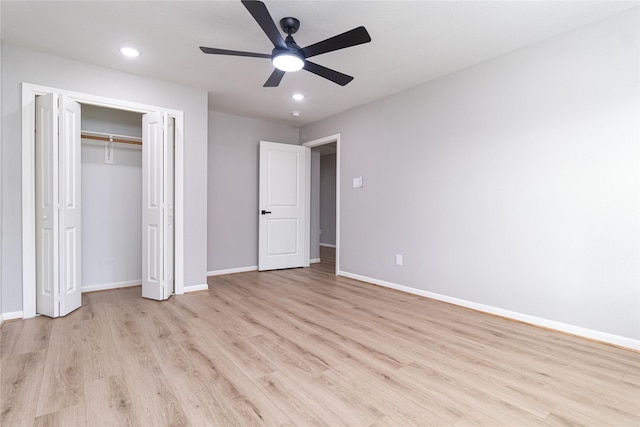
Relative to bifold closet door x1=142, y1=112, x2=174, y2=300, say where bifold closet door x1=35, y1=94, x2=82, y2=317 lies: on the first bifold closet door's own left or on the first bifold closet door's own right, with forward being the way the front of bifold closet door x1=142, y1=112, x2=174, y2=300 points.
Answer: on the first bifold closet door's own right

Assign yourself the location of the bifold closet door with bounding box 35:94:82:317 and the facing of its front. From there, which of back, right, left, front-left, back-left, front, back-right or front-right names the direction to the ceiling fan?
front-left

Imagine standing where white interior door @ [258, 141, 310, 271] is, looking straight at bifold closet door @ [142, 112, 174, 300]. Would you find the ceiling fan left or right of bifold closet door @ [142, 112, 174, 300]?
left

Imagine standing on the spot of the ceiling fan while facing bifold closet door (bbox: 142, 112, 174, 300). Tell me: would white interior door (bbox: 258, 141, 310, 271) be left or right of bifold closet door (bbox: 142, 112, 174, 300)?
right

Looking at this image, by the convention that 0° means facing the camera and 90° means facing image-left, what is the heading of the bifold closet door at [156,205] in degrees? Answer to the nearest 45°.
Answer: approximately 0°

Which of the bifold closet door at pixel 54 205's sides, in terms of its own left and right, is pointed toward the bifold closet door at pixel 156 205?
left

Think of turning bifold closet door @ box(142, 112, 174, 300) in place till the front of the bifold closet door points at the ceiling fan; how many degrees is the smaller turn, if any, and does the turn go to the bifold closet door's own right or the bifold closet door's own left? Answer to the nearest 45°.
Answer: approximately 45° to the bifold closet door's own left

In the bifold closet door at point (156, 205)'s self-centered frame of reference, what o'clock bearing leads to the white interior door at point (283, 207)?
The white interior door is roughly at 8 o'clock from the bifold closet door.

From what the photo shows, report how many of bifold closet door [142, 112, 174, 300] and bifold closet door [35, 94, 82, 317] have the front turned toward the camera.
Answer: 2
